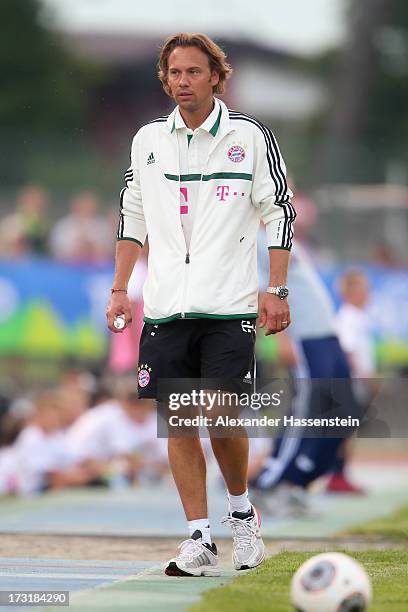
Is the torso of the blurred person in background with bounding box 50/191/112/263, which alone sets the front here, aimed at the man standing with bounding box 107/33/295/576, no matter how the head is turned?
yes

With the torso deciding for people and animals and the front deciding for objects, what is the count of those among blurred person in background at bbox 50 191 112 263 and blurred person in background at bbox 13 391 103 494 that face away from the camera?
0

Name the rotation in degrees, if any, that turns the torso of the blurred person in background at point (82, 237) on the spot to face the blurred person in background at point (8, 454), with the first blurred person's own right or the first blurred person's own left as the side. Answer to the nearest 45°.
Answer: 0° — they already face them

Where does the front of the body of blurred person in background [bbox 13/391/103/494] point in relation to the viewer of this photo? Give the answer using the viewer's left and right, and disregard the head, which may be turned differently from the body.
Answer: facing the viewer and to the right of the viewer

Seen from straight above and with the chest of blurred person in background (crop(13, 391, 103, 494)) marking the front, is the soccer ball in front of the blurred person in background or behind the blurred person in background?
in front

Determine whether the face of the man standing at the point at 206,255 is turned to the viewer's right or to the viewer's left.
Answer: to the viewer's left

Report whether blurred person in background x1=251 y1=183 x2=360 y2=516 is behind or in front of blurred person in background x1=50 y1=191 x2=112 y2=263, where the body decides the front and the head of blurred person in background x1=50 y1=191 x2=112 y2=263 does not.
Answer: in front

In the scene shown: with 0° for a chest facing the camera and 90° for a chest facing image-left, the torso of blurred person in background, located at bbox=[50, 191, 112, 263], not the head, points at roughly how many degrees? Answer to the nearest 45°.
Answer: approximately 0°

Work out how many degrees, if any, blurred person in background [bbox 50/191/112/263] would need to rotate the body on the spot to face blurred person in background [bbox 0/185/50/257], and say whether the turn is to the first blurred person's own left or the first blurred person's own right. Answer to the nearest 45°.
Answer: approximately 90° to the first blurred person's own right

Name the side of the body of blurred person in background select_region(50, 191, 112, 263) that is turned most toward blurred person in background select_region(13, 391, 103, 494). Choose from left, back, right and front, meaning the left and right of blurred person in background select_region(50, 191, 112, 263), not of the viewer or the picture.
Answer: front
